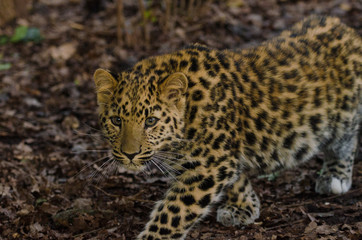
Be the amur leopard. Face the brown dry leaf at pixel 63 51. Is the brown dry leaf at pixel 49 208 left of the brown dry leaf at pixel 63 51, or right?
left

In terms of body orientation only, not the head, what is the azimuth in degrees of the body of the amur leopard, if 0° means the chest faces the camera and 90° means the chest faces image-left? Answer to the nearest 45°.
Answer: approximately 45°

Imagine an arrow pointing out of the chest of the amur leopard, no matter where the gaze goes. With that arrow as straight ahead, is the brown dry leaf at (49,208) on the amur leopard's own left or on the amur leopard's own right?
on the amur leopard's own right

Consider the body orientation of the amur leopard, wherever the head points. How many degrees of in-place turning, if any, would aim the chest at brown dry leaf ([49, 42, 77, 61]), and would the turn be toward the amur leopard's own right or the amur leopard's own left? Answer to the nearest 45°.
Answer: approximately 90° to the amur leopard's own right

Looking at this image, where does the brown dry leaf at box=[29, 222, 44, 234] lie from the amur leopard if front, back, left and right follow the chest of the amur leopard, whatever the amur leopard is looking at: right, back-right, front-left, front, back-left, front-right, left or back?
front-right
